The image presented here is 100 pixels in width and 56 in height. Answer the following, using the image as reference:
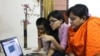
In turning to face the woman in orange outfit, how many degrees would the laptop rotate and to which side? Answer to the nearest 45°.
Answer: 0° — it already faces them

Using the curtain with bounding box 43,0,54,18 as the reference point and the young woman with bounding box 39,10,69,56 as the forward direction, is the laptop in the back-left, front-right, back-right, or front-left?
front-right

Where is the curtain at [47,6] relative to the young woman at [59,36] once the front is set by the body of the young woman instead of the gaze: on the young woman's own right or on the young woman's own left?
on the young woman's own right

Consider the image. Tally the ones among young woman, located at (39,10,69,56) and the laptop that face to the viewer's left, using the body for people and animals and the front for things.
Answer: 1

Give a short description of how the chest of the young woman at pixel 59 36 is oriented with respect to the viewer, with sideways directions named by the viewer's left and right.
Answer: facing to the left of the viewer

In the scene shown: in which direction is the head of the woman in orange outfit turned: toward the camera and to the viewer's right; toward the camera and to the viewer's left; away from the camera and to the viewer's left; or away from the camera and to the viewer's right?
toward the camera and to the viewer's left

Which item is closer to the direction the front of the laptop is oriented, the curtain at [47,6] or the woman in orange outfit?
the woman in orange outfit

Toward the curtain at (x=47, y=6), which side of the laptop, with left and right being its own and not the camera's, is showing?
left

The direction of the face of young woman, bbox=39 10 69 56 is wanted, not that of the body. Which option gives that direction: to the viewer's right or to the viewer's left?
to the viewer's left
